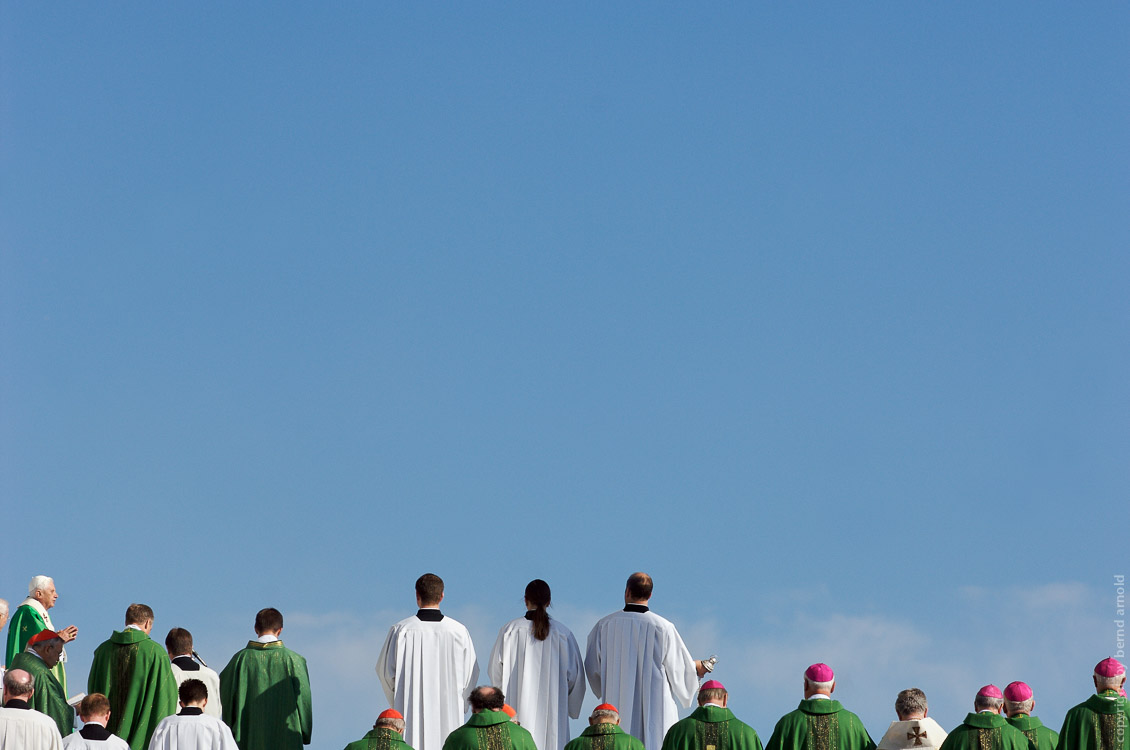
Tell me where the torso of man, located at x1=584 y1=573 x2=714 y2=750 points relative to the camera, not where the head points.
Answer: away from the camera

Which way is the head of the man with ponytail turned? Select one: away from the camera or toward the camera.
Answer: away from the camera

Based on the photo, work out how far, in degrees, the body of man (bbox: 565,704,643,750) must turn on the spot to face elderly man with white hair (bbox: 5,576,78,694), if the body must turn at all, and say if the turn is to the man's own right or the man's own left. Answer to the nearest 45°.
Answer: approximately 45° to the man's own left

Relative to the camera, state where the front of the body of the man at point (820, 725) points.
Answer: away from the camera

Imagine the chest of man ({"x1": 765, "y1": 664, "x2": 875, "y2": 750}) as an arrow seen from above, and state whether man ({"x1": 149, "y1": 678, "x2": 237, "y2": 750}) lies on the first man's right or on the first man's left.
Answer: on the first man's left

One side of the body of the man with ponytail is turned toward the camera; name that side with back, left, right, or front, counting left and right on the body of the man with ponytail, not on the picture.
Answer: back

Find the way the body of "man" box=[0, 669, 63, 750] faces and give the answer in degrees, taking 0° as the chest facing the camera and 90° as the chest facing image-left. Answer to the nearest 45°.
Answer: approximately 180°

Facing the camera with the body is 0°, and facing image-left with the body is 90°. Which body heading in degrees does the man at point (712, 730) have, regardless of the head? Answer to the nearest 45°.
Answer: approximately 180°

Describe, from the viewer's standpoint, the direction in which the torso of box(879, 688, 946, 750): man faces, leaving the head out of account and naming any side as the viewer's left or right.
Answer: facing away from the viewer

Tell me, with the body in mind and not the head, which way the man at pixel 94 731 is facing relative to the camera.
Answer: away from the camera

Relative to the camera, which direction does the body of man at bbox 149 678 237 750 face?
away from the camera

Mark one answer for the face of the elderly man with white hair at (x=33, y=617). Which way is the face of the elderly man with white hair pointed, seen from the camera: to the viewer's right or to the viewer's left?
to the viewer's right

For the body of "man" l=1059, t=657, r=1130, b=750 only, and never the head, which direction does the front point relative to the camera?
away from the camera
